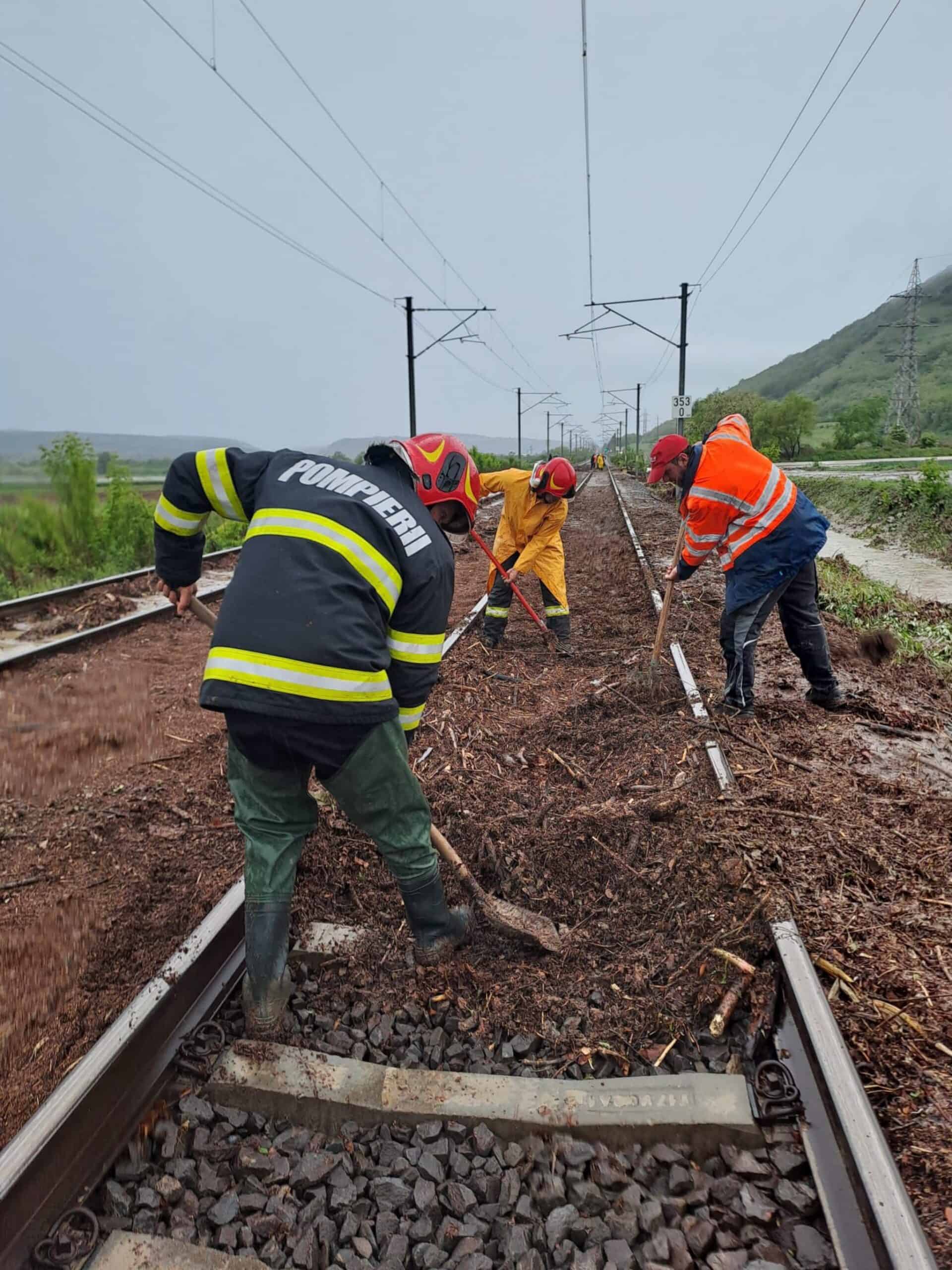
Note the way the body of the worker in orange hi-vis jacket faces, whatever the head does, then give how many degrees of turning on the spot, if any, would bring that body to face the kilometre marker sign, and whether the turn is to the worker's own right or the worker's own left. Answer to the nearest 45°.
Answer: approximately 90° to the worker's own right

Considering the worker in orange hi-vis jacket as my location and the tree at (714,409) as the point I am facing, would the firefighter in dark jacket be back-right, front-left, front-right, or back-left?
back-left

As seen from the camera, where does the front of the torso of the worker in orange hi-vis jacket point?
to the viewer's left

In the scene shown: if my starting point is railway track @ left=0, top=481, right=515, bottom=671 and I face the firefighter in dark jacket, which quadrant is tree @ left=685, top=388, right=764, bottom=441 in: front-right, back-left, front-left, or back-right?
back-left

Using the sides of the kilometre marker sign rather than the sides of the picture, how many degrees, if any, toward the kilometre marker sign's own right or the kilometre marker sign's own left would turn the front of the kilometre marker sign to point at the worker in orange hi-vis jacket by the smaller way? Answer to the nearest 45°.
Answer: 0° — it already faces them

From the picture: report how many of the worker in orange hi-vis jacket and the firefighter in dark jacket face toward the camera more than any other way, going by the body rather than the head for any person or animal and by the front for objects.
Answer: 0

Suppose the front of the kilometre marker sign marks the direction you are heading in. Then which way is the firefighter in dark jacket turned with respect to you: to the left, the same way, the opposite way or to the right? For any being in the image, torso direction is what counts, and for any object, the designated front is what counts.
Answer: the opposite way

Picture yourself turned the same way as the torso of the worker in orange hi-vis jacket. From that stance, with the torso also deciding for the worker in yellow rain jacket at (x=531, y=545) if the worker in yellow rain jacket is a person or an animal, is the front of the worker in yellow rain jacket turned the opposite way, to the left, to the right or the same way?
to the left

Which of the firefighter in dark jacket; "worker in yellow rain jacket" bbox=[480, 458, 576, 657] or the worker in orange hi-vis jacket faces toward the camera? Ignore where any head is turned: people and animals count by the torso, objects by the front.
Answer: the worker in yellow rain jacket

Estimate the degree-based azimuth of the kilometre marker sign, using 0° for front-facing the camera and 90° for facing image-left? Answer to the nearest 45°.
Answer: approximately 0°

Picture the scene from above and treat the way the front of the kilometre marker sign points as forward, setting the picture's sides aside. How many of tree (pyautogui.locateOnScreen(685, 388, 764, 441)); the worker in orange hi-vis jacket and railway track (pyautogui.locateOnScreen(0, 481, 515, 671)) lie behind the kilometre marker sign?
1

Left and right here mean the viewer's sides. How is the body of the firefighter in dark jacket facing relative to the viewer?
facing away from the viewer and to the right of the viewer

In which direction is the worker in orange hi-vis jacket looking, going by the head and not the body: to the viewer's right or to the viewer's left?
to the viewer's left

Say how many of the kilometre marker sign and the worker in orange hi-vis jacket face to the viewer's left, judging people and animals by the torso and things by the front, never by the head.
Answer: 1
